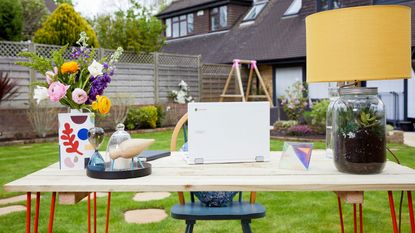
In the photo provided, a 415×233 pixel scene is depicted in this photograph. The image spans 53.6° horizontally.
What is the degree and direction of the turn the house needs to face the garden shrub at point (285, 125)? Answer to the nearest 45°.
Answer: approximately 45° to its left

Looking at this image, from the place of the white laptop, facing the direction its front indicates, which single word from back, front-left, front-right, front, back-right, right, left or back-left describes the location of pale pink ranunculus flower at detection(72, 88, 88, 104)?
left

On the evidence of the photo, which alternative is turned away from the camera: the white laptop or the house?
the white laptop

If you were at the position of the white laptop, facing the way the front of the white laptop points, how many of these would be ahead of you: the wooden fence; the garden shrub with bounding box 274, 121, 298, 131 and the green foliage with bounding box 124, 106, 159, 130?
3

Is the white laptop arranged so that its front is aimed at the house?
yes

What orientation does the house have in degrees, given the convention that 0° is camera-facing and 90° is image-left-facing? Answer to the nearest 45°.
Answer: approximately 45°

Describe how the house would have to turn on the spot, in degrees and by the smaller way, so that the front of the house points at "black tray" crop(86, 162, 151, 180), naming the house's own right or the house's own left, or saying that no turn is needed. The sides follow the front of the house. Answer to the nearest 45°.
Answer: approximately 45° to the house's own left

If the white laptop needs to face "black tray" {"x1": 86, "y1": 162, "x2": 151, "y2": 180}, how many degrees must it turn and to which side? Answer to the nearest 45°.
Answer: approximately 135° to its left

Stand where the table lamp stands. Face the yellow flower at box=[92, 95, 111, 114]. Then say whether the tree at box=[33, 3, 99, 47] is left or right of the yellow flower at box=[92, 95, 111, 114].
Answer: right

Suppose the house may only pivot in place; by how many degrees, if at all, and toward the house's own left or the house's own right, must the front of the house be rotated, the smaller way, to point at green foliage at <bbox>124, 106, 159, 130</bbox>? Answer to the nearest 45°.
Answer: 0° — it already faces it

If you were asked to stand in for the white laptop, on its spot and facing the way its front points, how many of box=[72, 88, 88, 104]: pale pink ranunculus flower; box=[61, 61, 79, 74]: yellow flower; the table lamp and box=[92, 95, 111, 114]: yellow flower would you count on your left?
3

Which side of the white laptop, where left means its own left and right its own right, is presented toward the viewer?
back

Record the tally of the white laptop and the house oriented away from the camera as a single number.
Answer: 1

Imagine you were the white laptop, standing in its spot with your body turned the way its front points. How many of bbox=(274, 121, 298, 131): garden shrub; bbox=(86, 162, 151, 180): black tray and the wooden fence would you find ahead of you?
2

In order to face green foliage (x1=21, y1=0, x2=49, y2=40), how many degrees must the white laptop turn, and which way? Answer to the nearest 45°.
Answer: approximately 45° to its left
